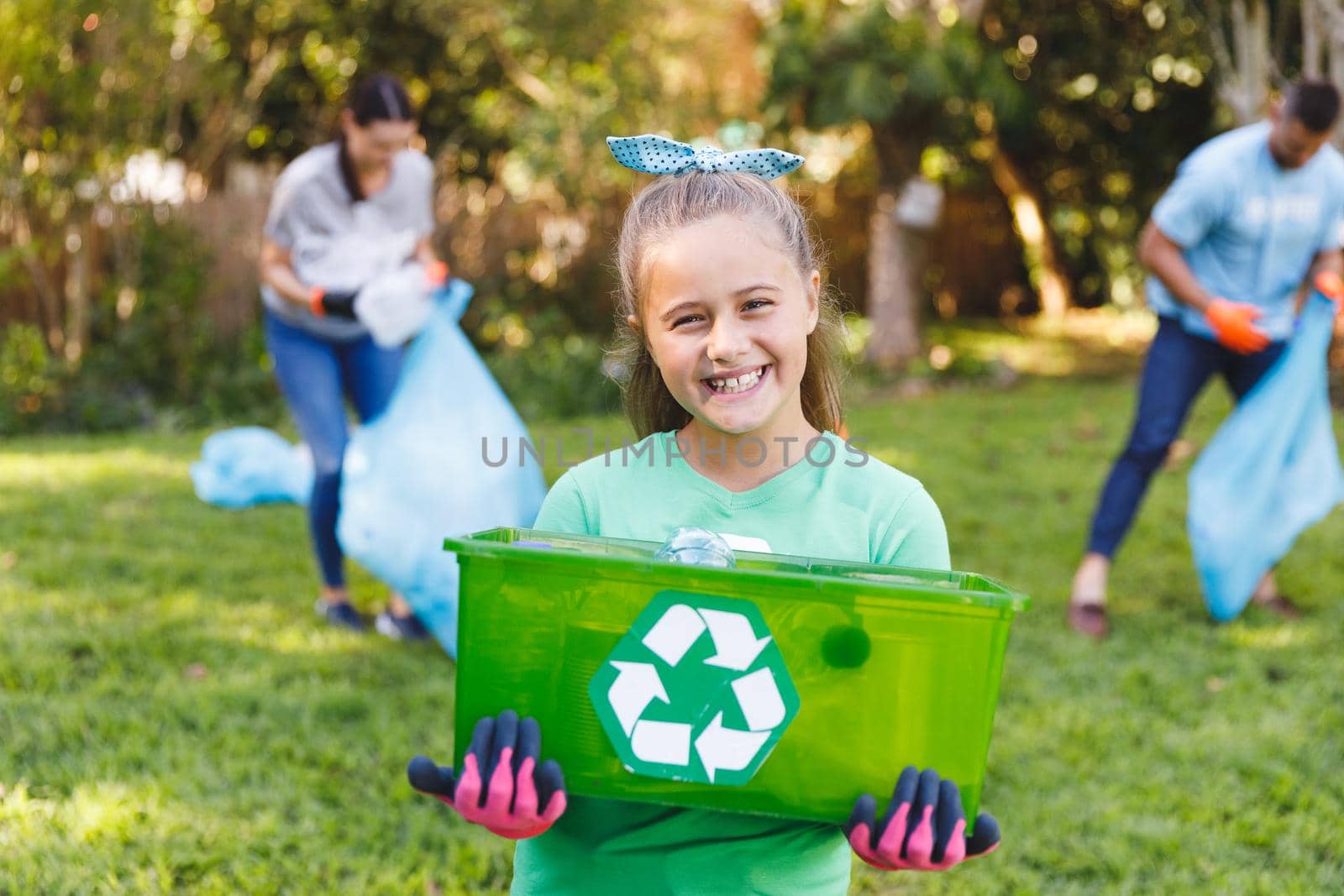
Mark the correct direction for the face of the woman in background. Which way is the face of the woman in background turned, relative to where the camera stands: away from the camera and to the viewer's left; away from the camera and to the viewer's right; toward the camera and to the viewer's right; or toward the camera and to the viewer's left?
toward the camera and to the viewer's right

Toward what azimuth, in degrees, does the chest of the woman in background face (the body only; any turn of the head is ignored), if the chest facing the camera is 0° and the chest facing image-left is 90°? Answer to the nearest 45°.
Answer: approximately 315°

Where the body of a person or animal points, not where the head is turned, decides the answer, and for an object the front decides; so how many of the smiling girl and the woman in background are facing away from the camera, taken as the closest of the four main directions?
0

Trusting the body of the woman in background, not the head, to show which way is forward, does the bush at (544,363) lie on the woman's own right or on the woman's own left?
on the woman's own left

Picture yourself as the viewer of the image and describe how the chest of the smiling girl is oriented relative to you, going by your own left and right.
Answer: facing the viewer

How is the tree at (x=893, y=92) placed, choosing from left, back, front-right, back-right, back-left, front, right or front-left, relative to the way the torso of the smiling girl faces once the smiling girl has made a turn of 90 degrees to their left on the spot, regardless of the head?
left
